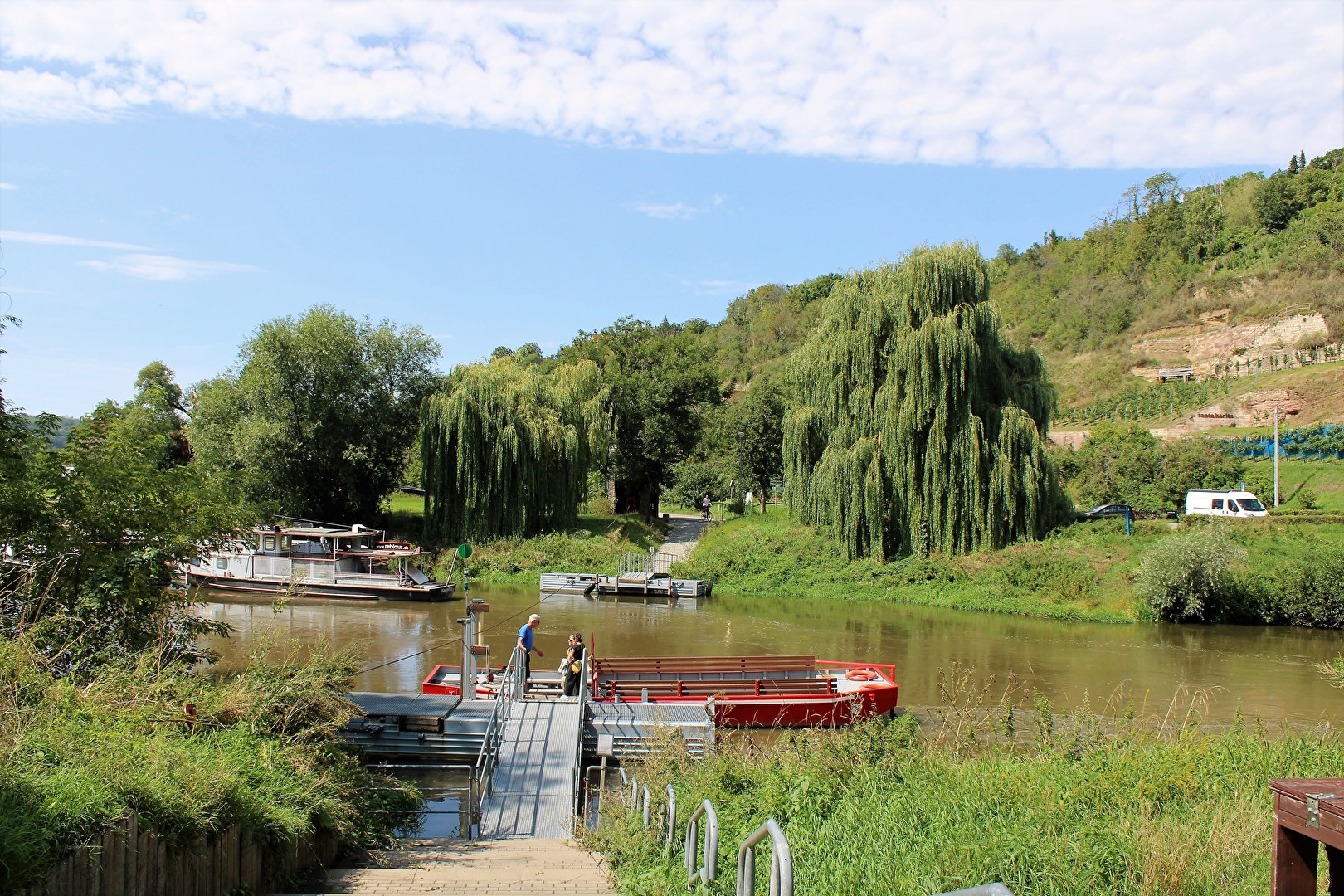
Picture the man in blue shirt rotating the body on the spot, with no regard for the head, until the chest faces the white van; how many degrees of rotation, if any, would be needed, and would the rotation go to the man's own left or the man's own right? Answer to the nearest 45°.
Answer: approximately 45° to the man's own left

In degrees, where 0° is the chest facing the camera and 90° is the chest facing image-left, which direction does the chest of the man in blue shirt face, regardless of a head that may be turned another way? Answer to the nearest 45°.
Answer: approximately 270°

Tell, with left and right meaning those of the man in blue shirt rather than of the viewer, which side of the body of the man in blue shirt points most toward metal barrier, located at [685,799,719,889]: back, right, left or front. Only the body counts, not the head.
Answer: right

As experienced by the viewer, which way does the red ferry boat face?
facing to the right of the viewer

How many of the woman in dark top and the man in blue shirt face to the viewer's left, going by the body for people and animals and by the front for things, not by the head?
1

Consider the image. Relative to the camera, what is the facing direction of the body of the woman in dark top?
to the viewer's left
